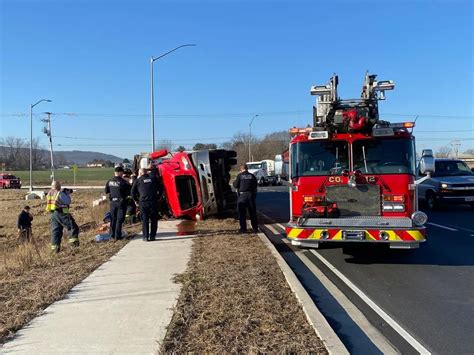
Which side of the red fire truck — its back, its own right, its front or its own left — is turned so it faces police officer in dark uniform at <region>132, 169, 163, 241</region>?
right

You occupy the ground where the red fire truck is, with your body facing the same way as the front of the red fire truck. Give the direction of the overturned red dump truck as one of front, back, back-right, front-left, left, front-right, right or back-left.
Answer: back-right

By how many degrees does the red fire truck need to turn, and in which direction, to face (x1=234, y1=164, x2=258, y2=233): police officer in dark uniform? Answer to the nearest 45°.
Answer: approximately 45° to its right

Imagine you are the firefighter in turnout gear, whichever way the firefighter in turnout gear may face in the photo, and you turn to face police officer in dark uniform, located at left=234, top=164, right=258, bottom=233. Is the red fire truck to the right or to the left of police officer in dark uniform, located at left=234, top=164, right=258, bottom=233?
right
